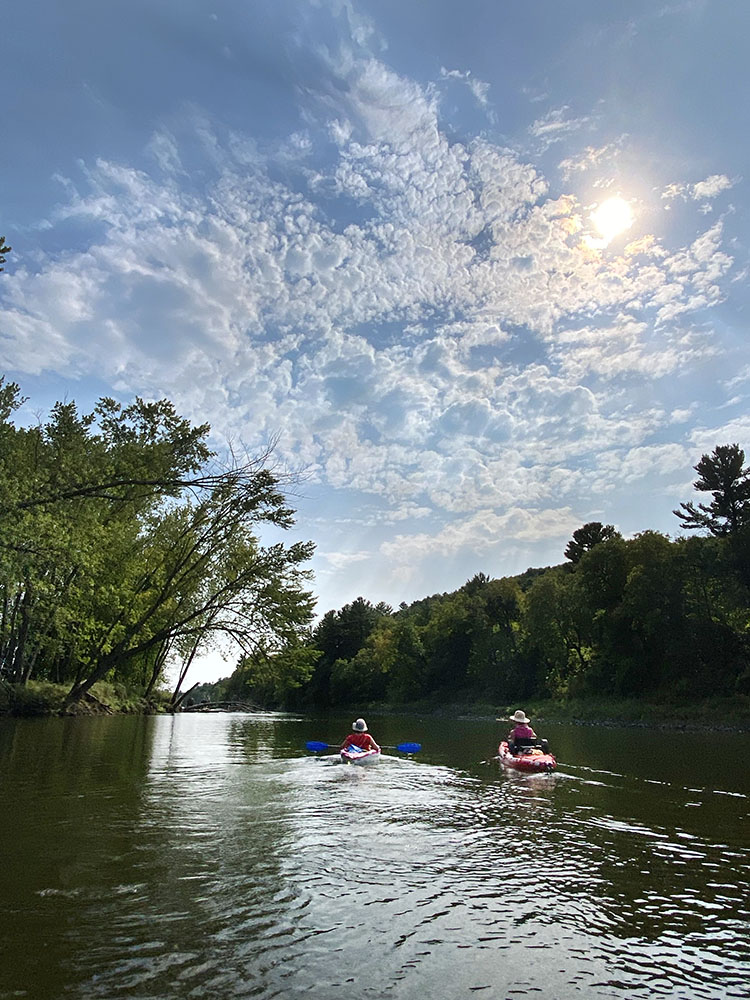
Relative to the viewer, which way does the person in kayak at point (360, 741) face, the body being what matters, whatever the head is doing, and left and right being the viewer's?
facing away from the viewer

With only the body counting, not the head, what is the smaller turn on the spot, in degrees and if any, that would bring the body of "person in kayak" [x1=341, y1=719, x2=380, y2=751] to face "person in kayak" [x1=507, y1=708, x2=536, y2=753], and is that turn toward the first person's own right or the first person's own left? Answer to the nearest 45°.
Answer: approximately 135° to the first person's own right

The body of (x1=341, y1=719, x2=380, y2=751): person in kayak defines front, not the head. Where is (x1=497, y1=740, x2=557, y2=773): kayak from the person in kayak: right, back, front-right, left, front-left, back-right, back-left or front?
back-right

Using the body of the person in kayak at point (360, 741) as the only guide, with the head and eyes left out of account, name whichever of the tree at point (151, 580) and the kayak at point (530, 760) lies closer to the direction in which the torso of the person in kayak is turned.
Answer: the tree

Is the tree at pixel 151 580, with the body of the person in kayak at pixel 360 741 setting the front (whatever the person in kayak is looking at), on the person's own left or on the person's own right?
on the person's own left

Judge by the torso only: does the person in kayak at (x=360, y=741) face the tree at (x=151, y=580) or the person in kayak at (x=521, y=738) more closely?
the tree

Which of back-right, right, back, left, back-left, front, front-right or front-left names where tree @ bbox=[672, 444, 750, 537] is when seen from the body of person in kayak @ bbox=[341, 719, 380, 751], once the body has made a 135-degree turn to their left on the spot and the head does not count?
back

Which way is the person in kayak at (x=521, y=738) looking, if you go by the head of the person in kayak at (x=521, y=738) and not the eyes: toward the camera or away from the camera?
away from the camera
